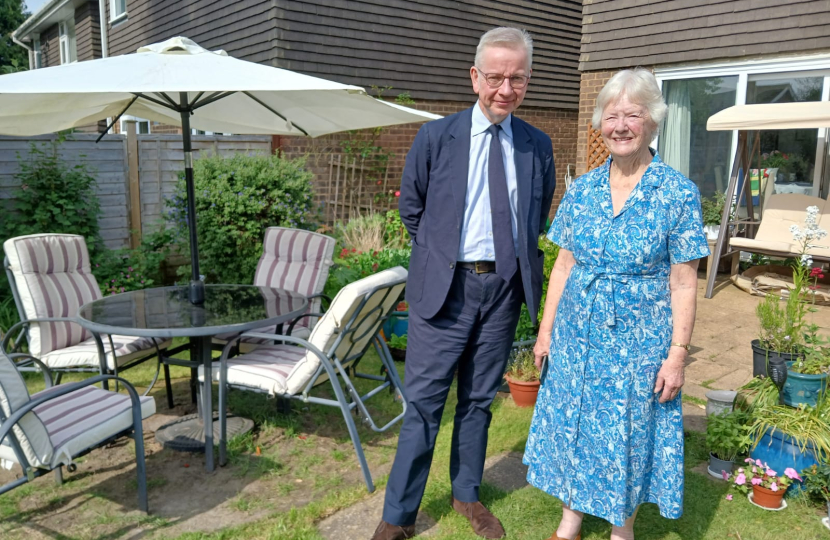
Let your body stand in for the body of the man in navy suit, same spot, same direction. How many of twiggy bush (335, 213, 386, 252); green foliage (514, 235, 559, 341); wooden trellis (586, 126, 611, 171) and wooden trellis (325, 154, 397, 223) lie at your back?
4

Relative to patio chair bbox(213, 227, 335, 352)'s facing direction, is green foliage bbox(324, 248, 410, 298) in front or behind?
behind

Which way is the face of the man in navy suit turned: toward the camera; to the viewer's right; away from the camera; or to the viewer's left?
toward the camera

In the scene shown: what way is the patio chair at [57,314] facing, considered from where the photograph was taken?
facing the viewer and to the right of the viewer

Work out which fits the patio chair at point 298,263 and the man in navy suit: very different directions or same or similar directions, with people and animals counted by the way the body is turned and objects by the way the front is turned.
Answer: same or similar directions

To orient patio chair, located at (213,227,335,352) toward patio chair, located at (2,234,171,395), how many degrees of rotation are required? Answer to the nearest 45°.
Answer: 0° — it already faces it

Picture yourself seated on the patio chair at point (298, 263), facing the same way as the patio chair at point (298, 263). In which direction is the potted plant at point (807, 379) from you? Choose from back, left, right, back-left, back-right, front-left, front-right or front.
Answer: left

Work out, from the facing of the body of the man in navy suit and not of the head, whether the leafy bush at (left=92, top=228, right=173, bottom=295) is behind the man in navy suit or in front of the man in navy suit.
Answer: behind

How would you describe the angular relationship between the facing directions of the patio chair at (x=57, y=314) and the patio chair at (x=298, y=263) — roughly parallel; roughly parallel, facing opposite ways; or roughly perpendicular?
roughly perpendicular

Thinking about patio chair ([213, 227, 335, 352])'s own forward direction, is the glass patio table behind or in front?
in front

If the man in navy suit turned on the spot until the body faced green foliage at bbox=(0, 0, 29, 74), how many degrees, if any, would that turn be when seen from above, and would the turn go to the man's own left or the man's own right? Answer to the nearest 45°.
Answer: approximately 135° to the man's own right

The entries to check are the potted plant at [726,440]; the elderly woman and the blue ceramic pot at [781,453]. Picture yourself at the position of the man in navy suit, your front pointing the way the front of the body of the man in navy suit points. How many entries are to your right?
0

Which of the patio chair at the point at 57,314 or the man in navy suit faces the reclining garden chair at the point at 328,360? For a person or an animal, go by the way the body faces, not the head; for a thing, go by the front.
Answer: the patio chair

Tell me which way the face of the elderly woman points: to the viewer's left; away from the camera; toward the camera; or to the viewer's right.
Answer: toward the camera

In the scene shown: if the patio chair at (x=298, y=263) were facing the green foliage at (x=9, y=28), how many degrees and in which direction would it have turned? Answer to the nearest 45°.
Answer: approximately 90° to its right

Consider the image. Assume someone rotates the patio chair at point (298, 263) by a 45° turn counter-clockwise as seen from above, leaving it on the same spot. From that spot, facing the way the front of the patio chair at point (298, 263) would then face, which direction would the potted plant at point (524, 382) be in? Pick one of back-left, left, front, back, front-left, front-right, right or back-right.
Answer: front-left

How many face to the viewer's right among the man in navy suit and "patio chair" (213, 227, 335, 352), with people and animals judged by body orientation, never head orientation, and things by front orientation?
0

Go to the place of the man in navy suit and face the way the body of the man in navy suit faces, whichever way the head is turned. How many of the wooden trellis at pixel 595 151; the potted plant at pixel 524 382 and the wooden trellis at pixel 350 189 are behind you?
3

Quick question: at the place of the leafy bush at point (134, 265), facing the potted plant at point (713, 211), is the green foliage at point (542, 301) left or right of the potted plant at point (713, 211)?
right

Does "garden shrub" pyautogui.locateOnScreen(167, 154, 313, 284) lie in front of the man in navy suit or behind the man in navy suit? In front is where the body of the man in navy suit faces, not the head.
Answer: behind

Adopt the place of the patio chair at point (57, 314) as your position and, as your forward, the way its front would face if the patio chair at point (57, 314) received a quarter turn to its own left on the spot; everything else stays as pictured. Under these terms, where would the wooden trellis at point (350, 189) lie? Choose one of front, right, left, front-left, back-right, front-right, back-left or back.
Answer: front
